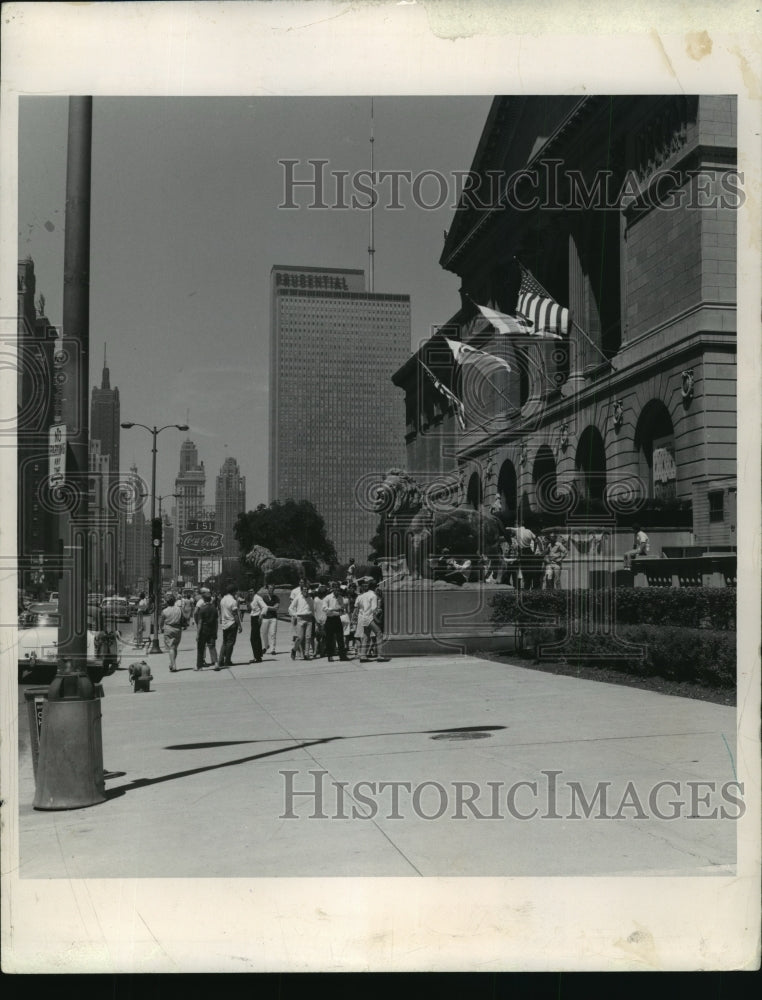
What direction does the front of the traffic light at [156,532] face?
toward the camera

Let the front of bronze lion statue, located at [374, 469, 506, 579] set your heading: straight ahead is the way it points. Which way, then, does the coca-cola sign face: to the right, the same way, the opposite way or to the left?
to the left

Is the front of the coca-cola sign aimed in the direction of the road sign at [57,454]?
yes

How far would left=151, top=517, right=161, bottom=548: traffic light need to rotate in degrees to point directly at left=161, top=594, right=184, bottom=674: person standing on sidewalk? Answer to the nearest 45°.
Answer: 0° — it already faces them

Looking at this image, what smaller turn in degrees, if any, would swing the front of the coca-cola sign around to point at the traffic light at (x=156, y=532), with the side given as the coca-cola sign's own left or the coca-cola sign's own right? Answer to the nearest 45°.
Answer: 0° — it already faces it

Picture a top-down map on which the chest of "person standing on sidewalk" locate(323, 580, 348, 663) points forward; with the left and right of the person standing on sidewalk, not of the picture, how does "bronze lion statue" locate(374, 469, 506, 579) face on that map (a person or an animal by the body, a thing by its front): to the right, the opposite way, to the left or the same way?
to the right

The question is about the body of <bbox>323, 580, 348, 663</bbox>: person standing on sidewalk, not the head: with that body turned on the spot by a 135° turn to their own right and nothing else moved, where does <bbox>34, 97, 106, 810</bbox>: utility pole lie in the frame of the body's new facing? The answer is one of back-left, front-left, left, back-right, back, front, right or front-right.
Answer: back-left

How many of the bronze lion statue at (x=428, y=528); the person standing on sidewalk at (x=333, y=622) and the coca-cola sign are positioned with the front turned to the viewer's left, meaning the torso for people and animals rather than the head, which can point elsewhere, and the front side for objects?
1

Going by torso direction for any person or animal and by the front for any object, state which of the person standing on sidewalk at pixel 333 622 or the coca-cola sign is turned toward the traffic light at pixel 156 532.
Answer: the coca-cola sign

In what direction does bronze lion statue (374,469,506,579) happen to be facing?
to the viewer's left

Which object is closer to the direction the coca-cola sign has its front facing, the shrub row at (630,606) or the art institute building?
the shrub row

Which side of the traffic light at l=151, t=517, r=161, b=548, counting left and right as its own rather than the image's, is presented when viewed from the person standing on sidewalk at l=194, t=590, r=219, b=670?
front

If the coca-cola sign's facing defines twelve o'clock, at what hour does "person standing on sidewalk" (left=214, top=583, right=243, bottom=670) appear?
The person standing on sidewalk is roughly at 12 o'clock from the coca-cola sign.

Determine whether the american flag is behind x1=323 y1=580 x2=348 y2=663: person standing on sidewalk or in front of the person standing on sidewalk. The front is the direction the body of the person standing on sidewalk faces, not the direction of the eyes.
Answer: behind

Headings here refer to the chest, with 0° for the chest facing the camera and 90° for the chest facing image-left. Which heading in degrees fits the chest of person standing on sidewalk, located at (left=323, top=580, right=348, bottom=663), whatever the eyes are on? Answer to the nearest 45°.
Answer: approximately 0°

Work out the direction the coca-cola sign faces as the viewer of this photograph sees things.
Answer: facing the viewer

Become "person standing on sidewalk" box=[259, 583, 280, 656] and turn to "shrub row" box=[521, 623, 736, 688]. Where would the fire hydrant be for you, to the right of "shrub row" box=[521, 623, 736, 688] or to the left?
right

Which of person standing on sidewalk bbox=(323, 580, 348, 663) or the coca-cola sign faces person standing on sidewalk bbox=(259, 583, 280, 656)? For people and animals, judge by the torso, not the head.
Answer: the coca-cola sign
